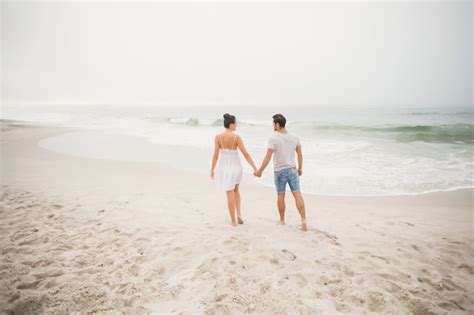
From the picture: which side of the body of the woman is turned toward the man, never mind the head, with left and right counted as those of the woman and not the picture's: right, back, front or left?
right

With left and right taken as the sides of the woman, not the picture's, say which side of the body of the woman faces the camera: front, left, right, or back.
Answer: back
